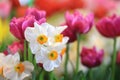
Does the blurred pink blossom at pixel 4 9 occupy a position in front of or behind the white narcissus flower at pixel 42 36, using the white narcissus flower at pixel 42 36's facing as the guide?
behind

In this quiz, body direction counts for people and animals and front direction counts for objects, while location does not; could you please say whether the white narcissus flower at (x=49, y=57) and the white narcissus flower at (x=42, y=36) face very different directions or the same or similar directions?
same or similar directions

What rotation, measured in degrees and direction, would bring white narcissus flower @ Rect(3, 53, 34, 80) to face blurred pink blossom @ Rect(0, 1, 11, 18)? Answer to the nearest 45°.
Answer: approximately 180°

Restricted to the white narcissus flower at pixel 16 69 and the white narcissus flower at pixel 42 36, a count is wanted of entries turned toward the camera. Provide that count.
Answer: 2

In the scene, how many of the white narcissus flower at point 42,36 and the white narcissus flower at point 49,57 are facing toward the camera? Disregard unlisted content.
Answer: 2

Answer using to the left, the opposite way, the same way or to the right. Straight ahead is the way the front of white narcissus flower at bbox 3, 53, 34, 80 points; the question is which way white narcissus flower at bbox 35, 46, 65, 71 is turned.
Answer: the same way

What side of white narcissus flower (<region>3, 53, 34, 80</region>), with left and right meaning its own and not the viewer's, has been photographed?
front

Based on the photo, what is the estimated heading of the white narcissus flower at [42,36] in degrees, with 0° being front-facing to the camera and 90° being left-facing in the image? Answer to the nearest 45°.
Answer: approximately 0°
